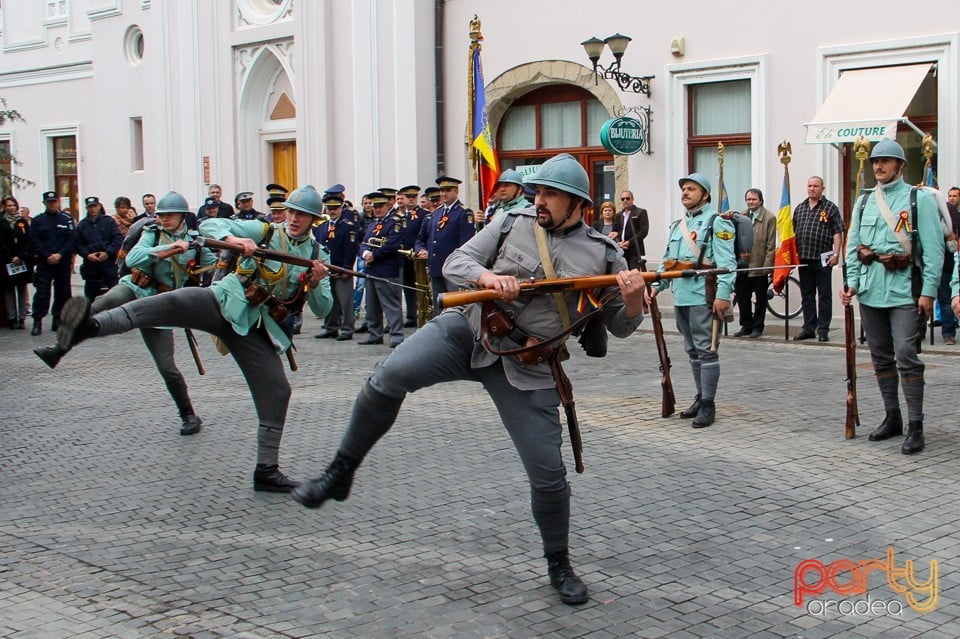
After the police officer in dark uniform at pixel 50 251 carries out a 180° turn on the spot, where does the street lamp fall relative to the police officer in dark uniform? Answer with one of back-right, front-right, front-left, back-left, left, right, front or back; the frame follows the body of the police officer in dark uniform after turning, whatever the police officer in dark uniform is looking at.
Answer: right

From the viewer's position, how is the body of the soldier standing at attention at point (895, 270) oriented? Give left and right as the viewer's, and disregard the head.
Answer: facing the viewer and to the left of the viewer

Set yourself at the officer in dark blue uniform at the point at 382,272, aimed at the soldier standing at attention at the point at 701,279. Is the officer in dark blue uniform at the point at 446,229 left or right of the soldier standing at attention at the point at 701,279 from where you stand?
left

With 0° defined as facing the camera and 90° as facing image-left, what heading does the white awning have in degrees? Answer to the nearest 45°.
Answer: approximately 45°
